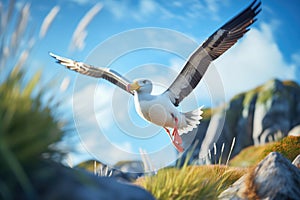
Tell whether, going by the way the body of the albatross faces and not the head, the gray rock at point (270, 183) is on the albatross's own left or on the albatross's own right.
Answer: on the albatross's own left

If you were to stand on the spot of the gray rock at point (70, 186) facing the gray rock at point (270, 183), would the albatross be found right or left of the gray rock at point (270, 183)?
left

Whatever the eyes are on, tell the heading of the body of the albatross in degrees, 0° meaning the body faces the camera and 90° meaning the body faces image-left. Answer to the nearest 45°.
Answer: approximately 45°

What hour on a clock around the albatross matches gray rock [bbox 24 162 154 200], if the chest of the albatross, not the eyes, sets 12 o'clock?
The gray rock is roughly at 11 o'clock from the albatross.
